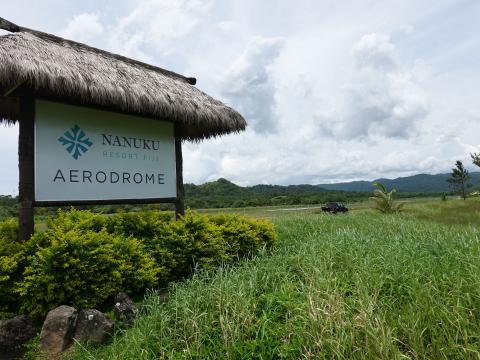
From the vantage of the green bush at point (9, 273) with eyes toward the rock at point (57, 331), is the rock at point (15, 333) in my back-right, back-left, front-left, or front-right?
front-right

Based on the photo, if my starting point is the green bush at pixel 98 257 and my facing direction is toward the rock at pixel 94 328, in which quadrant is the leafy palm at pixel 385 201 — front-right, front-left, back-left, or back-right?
back-left

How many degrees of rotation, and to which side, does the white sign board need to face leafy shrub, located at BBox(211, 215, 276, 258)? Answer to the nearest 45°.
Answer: approximately 45° to its left

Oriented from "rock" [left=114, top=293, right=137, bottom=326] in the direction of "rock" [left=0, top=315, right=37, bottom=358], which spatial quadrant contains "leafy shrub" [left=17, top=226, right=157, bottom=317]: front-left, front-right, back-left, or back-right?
front-right

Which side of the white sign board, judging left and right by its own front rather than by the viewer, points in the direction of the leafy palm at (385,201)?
left

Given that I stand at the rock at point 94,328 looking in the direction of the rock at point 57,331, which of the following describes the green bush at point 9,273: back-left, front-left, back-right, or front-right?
front-right

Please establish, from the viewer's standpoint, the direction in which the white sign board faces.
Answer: facing the viewer and to the right of the viewer
